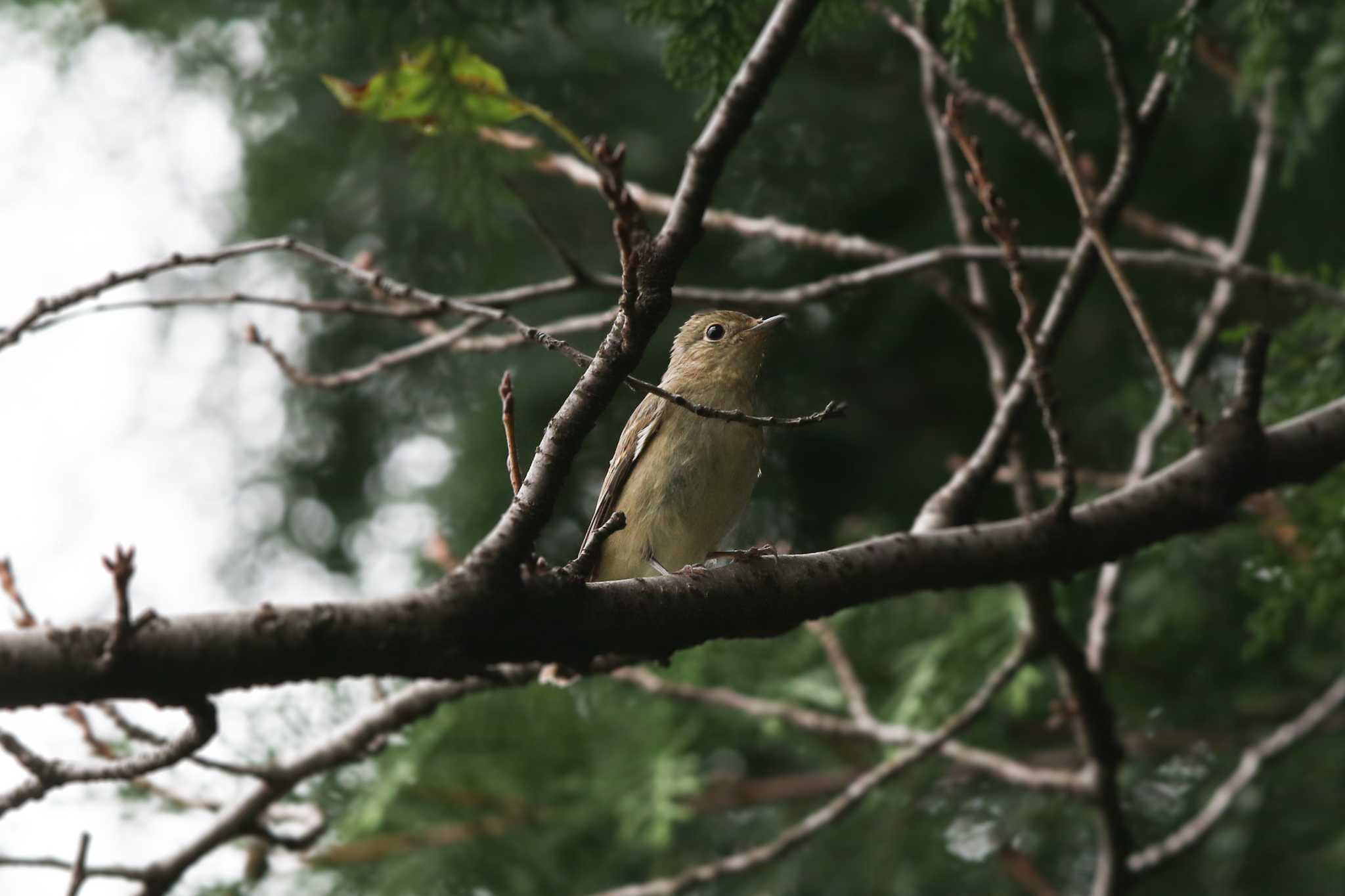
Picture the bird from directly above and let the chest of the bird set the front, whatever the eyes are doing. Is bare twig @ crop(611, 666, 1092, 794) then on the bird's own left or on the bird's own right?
on the bird's own left

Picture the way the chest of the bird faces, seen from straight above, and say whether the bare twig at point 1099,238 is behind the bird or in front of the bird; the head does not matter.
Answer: in front

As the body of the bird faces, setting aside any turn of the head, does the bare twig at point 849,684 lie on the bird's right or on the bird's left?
on the bird's left

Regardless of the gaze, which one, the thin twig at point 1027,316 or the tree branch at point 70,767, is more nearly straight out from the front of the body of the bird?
the thin twig

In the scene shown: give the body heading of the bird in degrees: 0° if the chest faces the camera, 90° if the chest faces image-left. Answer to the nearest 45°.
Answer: approximately 315°

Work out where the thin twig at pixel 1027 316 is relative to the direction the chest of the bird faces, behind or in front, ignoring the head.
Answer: in front

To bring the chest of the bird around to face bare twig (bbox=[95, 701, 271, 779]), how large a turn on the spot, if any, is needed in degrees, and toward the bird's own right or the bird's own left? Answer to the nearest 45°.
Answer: approximately 135° to the bird's own right

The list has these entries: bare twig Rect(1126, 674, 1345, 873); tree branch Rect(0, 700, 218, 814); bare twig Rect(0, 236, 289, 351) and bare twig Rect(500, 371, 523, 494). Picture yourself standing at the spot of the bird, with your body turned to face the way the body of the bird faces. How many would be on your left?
1

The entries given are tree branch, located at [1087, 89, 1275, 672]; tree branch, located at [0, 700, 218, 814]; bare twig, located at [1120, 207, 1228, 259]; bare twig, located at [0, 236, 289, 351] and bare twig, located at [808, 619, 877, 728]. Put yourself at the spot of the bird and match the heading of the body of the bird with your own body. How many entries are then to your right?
2

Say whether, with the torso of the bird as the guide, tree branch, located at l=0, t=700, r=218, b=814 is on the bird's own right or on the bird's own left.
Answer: on the bird's own right
